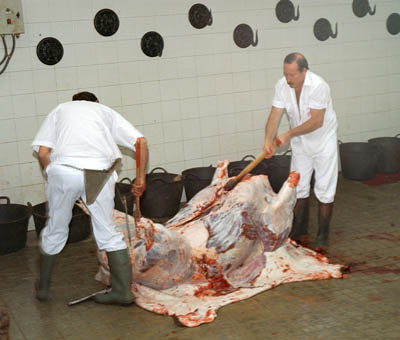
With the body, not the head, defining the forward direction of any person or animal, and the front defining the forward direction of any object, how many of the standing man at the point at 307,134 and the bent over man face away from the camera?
1

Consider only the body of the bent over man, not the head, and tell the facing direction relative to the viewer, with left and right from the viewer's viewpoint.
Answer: facing away from the viewer

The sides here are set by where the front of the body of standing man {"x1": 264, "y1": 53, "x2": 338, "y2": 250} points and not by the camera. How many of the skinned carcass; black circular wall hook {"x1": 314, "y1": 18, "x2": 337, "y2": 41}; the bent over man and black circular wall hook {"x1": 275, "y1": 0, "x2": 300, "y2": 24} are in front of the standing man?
2

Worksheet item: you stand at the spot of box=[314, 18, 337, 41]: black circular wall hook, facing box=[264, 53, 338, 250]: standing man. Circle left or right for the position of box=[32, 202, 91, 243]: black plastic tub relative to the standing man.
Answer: right

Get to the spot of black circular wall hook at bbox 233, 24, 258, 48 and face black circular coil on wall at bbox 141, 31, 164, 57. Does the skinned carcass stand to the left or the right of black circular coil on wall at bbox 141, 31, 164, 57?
left

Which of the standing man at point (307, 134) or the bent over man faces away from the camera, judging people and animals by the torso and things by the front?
the bent over man

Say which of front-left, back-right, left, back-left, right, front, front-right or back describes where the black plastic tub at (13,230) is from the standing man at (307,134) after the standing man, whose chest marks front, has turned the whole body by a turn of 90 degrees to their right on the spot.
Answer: front-left

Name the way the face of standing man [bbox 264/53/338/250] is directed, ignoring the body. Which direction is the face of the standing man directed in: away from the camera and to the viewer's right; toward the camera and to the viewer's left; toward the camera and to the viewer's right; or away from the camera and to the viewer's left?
toward the camera and to the viewer's left

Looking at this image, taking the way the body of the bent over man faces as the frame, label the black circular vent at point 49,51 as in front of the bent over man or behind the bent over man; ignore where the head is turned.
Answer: in front

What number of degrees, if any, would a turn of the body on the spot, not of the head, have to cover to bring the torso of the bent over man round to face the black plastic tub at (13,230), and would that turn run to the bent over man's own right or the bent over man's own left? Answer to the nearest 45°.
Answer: approximately 45° to the bent over man's own left

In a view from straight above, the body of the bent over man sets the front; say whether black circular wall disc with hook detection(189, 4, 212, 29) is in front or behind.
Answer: in front

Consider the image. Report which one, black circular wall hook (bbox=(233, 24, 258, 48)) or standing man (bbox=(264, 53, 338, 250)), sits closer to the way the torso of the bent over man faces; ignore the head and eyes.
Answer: the black circular wall hook
